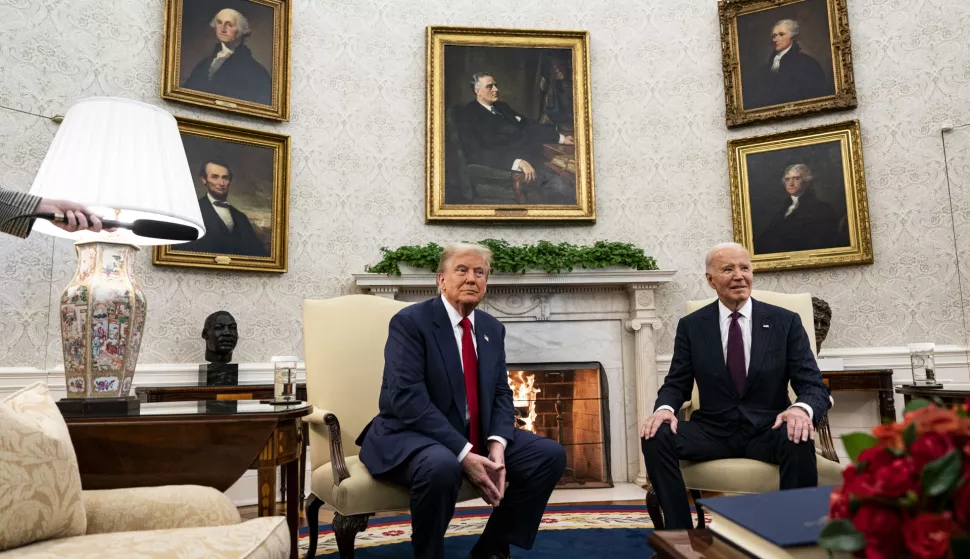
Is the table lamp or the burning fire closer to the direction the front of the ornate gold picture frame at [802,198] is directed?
the table lamp

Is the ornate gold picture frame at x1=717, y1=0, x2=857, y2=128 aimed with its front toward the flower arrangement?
yes

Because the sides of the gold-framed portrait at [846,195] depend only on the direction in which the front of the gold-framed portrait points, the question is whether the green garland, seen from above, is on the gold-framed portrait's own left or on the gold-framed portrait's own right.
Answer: on the gold-framed portrait's own right

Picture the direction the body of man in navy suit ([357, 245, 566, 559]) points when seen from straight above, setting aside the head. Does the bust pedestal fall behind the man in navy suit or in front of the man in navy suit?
behind
